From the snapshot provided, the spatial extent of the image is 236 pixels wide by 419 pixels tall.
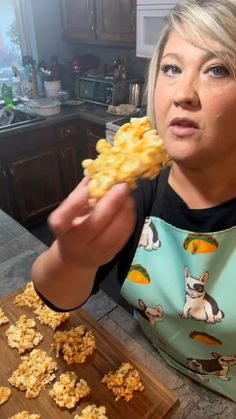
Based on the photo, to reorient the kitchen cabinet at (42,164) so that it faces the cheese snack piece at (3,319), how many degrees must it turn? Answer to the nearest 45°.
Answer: approximately 45° to its right

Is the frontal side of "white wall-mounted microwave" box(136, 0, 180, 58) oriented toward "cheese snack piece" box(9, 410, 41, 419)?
yes

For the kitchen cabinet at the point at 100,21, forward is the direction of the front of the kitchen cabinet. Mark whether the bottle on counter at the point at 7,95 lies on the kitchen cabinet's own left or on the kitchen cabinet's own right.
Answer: on the kitchen cabinet's own right

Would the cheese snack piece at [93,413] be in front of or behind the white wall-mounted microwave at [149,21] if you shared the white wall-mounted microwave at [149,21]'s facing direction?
in front

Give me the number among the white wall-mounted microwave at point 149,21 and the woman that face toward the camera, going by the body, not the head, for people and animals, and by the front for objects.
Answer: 2

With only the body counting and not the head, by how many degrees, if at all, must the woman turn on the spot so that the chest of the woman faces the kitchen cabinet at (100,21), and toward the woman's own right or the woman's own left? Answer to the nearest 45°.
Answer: approximately 180°

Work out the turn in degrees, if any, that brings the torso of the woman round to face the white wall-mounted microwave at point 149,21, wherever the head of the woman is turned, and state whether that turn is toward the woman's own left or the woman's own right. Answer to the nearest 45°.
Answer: approximately 180°

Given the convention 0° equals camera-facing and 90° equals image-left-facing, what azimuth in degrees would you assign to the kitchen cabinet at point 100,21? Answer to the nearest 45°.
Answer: approximately 0°

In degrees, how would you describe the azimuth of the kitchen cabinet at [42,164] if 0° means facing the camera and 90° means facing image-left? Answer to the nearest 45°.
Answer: approximately 315°
